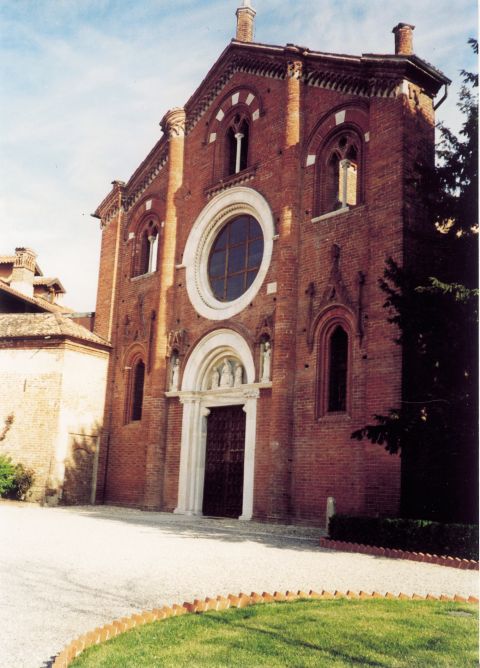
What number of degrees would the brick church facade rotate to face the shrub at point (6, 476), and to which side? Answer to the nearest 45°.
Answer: approximately 45° to its right

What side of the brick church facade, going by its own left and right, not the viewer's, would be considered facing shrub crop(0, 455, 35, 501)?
right

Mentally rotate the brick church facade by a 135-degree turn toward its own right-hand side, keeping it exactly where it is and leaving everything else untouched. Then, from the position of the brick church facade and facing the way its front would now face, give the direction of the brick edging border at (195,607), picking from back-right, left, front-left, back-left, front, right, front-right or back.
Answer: back

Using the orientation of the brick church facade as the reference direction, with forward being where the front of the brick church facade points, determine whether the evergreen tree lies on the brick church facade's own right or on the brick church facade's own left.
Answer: on the brick church facade's own left

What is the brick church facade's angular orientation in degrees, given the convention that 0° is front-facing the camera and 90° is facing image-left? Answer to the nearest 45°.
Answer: approximately 45°

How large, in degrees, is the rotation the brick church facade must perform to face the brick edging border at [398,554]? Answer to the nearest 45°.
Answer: approximately 45° to its left
